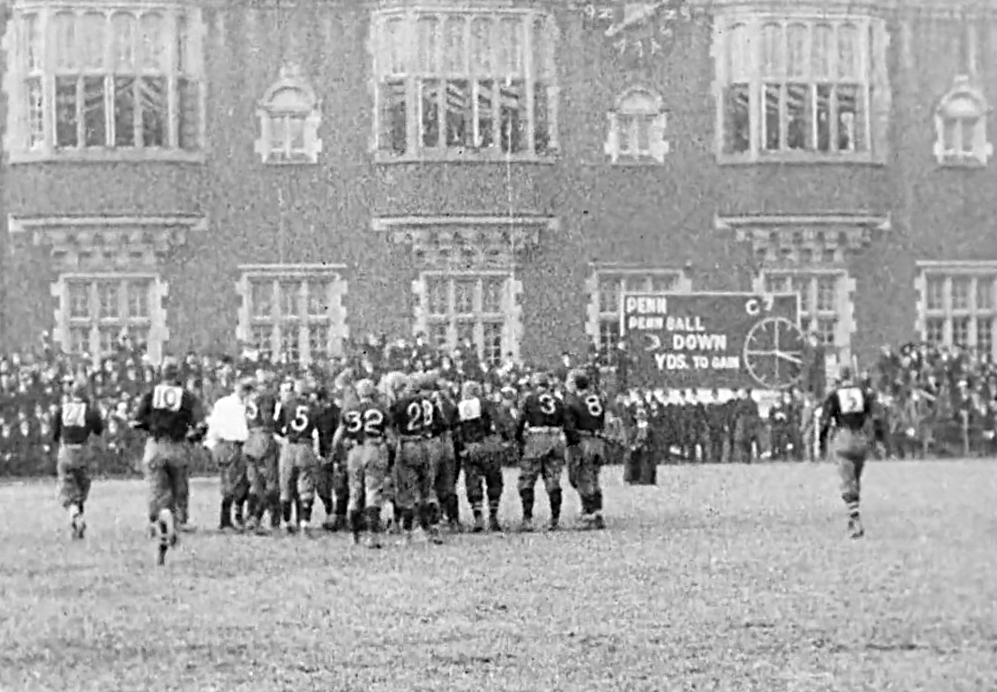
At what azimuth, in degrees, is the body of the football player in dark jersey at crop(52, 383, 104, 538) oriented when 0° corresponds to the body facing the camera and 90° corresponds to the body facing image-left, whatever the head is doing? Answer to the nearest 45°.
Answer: approximately 180°

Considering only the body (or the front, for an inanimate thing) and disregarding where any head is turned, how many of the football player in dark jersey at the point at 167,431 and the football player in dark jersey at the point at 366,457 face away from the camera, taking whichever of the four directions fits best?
2

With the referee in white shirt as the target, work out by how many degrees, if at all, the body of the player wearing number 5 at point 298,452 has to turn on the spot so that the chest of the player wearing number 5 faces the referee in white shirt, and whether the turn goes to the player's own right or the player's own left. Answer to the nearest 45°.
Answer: approximately 45° to the player's own left

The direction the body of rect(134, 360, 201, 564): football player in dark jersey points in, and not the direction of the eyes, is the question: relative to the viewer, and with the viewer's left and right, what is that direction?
facing away from the viewer

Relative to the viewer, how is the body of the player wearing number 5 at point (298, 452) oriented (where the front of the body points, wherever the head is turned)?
away from the camera

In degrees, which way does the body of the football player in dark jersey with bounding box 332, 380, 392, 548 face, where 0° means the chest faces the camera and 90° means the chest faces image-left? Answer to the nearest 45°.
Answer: approximately 180°

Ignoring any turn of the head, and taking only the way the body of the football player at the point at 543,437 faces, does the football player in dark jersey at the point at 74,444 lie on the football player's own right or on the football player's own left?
on the football player's own left

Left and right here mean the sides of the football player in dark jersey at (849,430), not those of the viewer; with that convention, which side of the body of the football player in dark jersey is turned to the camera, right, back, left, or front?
back

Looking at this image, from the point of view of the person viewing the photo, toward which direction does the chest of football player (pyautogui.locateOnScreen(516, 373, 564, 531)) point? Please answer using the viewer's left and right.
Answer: facing away from the viewer
